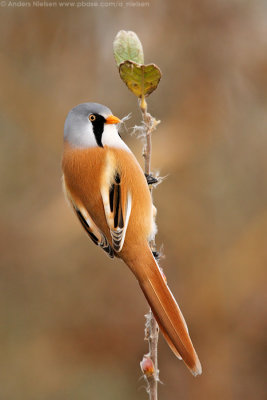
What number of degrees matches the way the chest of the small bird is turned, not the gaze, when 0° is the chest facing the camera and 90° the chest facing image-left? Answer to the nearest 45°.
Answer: approximately 225°
